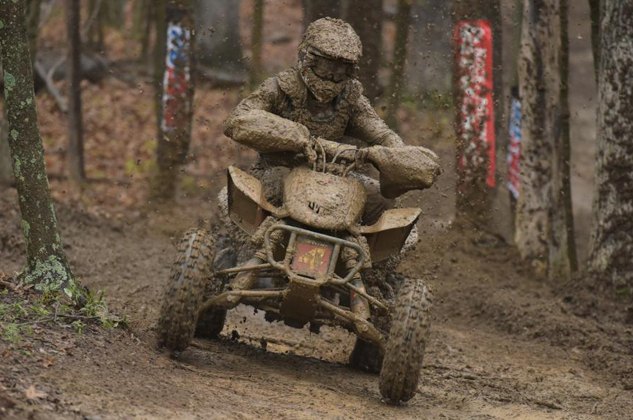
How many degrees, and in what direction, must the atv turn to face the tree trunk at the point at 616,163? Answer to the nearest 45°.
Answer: approximately 135° to its left

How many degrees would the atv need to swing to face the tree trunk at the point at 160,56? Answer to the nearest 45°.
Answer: approximately 180°

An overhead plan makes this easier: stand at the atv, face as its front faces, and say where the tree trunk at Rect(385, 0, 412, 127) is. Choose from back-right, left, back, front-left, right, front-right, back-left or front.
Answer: back

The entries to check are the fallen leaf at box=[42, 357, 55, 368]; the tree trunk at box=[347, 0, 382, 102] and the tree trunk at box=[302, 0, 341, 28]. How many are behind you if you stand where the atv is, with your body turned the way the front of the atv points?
2

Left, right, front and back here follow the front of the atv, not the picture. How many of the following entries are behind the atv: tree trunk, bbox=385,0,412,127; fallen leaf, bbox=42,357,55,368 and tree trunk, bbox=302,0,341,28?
2

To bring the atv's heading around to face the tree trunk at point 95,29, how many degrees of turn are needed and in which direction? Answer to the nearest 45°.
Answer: approximately 180°

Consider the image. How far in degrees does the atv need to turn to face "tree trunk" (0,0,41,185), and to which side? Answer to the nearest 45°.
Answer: approximately 135° to its right

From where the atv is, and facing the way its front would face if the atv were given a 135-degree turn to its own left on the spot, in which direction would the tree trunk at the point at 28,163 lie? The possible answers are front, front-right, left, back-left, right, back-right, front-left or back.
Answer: back-left

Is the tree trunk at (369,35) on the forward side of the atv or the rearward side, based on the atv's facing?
on the rearward side

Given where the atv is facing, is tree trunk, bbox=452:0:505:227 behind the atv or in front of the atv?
behind

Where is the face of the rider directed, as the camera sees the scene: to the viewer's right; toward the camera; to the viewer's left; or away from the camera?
toward the camera

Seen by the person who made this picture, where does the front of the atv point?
facing the viewer

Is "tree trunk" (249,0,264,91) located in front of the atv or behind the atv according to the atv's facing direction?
behind

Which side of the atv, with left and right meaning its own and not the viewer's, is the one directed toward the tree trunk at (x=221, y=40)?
back

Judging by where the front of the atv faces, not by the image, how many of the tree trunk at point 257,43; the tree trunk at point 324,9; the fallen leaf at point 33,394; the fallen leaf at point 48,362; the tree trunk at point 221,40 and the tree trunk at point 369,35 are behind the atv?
4
